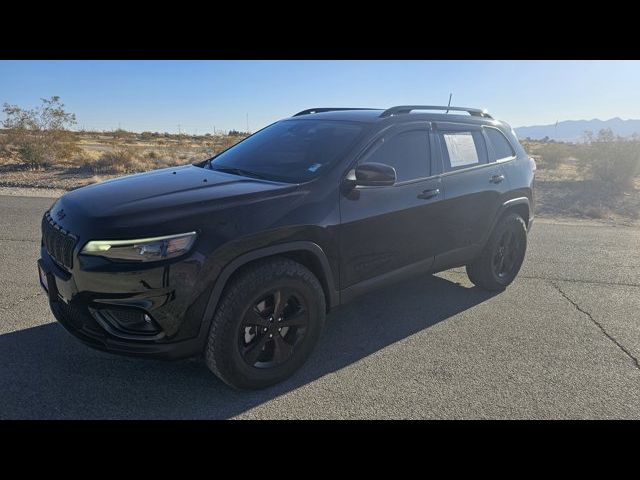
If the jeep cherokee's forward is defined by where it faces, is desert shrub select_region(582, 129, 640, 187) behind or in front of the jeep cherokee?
behind

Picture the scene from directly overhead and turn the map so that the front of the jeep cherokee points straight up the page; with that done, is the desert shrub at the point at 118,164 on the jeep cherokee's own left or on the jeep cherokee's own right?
on the jeep cherokee's own right

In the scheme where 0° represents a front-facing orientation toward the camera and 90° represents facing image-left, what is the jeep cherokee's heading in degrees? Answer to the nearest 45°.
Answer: approximately 45°
